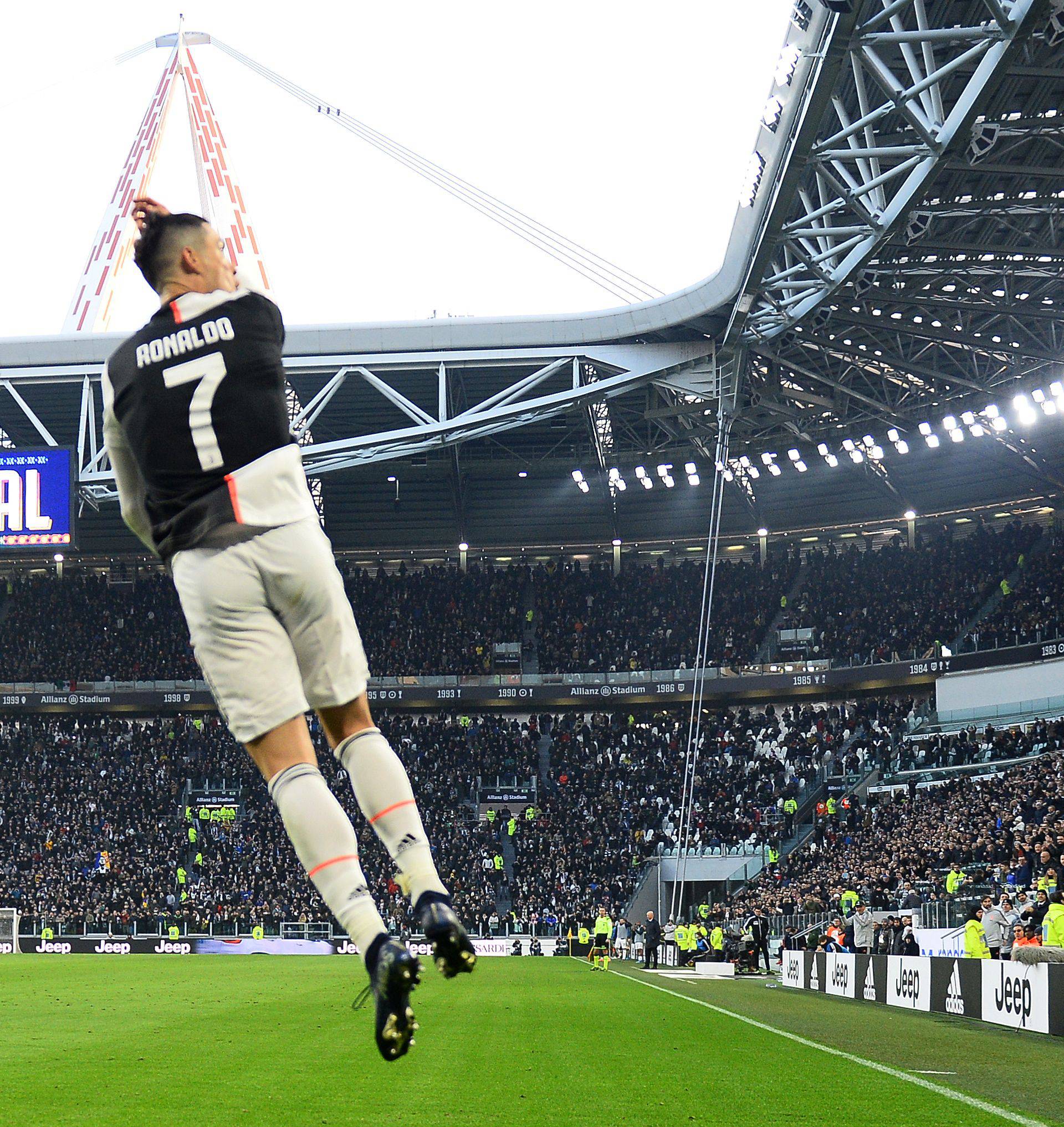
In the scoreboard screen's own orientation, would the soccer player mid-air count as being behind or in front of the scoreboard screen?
in front

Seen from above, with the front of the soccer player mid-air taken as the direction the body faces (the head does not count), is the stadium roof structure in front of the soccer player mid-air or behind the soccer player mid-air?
in front

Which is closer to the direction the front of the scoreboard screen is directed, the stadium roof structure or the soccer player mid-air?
the soccer player mid-air

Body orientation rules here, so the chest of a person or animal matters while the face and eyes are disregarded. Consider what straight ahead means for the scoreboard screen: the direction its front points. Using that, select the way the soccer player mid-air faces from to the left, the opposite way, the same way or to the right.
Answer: the opposite way

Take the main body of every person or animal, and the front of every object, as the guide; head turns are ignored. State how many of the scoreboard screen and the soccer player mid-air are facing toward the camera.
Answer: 1

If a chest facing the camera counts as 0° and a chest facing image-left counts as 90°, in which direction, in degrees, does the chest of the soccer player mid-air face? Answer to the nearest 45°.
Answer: approximately 180°

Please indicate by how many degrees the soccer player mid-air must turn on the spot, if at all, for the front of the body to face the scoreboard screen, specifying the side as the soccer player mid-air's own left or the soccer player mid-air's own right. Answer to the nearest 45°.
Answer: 0° — they already face it
